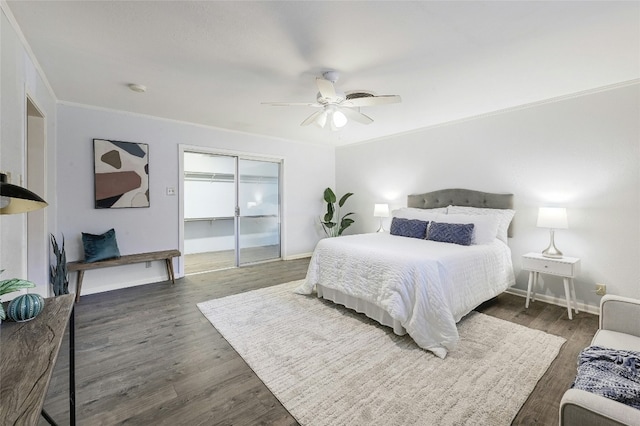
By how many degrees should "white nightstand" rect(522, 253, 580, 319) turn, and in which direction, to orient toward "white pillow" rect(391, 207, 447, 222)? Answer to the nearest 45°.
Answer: approximately 45° to its right

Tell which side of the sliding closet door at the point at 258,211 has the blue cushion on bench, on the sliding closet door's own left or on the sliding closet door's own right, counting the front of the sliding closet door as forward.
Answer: on the sliding closet door's own right

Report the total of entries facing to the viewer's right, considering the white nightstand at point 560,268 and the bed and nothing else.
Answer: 0

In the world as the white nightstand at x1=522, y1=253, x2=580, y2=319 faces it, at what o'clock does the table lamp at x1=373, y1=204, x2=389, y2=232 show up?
The table lamp is roughly at 2 o'clock from the white nightstand.

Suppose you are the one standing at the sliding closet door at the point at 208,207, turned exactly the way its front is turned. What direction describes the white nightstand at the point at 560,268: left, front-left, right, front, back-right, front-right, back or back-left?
front

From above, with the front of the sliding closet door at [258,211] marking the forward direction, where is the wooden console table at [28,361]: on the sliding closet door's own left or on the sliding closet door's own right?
on the sliding closet door's own right

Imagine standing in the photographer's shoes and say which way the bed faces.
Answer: facing the viewer and to the left of the viewer

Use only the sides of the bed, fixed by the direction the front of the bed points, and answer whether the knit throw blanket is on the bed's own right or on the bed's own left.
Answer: on the bed's own left

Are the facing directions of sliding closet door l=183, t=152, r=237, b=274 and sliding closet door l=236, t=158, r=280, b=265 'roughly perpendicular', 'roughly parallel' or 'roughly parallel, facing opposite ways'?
roughly parallel

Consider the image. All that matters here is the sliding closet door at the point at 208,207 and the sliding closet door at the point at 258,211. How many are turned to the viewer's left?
0

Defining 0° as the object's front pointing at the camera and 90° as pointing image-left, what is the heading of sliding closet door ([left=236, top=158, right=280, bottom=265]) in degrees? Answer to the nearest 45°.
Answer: approximately 315°

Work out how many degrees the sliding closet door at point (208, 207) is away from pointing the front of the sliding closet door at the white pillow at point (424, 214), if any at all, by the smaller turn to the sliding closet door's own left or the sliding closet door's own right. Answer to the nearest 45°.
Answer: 0° — it already faces it

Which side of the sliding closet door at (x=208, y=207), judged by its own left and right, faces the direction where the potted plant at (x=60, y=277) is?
right

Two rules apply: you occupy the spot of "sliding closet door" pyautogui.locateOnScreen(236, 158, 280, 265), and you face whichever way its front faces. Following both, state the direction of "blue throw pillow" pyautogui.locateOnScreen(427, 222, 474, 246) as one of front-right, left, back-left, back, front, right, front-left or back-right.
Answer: front

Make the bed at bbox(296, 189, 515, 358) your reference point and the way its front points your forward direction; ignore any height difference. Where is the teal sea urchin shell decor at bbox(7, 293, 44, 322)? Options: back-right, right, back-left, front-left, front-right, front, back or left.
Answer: front

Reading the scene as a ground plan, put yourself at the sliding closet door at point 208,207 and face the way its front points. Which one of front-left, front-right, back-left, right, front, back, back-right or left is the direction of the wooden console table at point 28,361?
front-right
